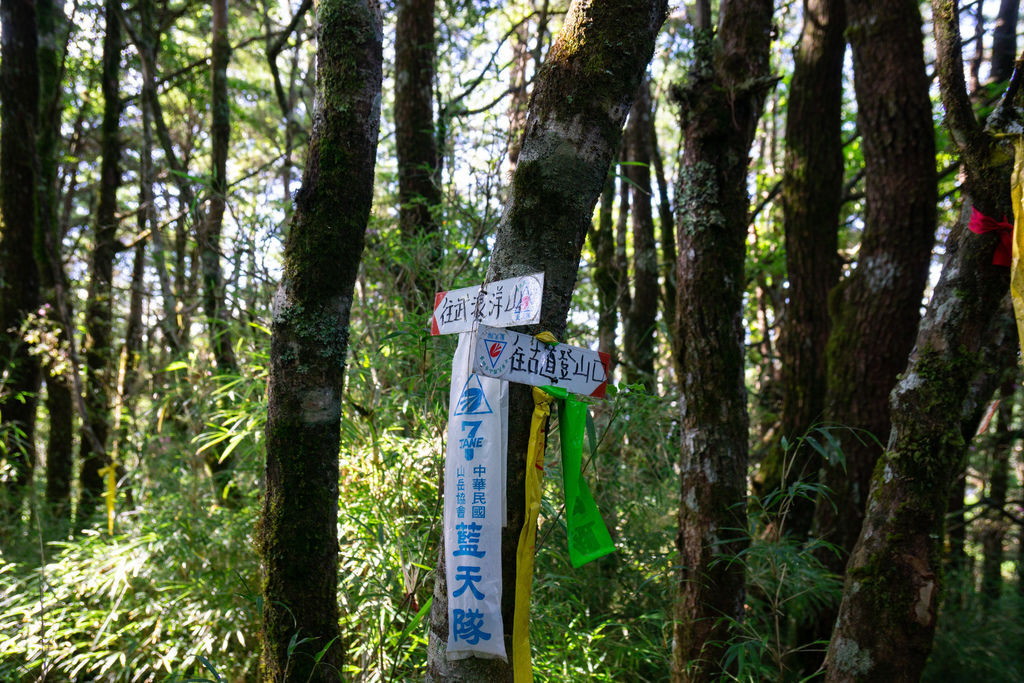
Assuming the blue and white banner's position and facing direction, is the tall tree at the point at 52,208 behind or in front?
behind

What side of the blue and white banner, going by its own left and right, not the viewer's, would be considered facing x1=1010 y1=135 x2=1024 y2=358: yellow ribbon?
left

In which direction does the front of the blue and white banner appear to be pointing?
toward the camera

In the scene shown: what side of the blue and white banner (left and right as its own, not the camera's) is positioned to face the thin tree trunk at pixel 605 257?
back

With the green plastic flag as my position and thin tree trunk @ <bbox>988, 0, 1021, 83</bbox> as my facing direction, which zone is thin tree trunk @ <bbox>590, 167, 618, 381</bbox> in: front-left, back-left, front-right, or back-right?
front-left

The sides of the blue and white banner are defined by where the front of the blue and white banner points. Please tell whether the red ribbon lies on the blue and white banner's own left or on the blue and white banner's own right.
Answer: on the blue and white banner's own left

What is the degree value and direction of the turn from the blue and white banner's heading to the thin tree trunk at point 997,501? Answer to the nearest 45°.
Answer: approximately 135° to its left
